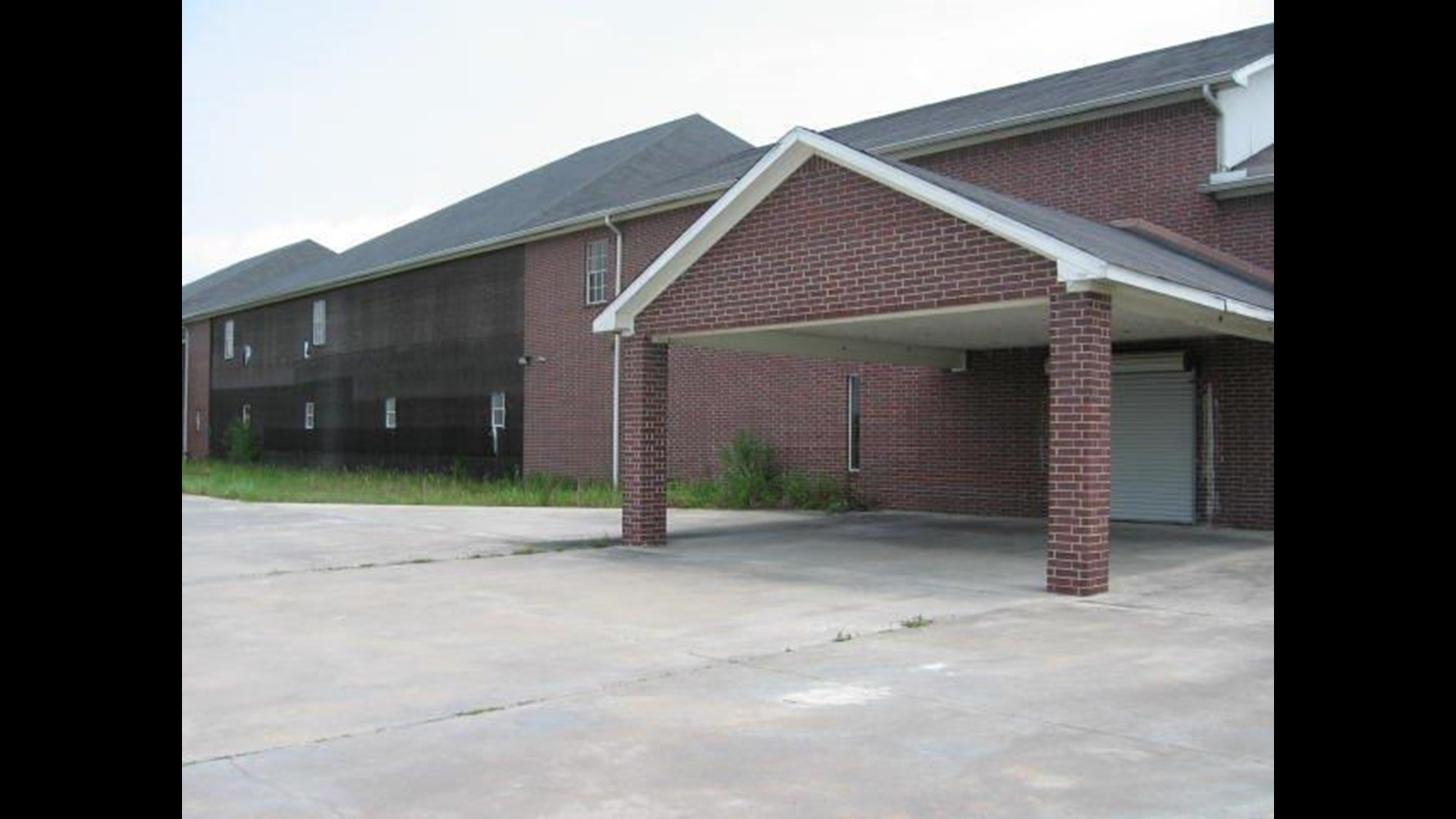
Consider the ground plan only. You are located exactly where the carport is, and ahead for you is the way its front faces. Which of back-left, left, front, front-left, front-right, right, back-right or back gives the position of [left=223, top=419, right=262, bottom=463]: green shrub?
right

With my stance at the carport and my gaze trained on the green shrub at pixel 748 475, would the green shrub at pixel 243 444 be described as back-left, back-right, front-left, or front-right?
front-left

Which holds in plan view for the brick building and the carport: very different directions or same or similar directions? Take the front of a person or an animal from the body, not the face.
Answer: same or similar directions

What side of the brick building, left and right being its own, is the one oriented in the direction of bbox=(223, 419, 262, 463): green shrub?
right

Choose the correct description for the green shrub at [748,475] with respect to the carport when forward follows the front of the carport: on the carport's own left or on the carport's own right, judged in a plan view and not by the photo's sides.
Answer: on the carport's own right

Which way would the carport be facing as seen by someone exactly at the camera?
facing the viewer and to the left of the viewer
